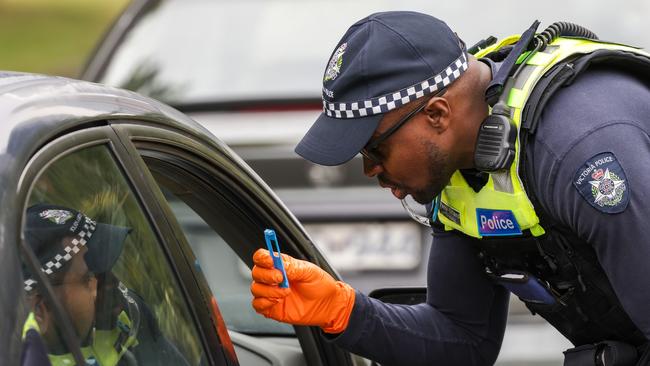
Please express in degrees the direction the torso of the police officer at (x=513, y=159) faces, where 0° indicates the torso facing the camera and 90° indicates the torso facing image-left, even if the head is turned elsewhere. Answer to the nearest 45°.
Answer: approximately 90°

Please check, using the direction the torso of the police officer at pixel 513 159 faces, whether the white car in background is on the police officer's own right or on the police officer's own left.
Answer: on the police officer's own right

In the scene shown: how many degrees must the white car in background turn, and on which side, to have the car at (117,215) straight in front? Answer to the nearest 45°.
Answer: approximately 180°

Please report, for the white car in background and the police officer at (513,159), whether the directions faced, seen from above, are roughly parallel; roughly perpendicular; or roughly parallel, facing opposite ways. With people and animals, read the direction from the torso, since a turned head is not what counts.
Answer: roughly perpendicular

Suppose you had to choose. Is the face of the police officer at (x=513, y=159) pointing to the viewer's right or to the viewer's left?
to the viewer's left

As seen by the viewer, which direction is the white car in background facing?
away from the camera
